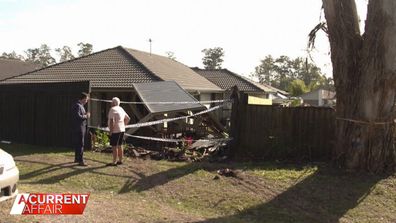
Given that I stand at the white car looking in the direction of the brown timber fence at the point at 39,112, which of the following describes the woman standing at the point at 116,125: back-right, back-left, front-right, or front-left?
front-right

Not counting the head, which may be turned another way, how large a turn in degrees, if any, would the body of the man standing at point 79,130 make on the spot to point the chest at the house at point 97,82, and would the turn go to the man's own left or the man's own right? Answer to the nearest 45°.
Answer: approximately 90° to the man's own left

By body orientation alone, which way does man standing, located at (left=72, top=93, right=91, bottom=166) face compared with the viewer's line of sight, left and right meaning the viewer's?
facing to the right of the viewer

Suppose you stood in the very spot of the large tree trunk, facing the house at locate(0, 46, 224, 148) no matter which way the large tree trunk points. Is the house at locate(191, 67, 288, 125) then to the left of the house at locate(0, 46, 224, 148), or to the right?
right

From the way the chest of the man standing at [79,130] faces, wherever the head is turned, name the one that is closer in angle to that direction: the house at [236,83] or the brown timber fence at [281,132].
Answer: the brown timber fence

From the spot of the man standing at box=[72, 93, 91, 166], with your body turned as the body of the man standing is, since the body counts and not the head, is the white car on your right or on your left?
on your right

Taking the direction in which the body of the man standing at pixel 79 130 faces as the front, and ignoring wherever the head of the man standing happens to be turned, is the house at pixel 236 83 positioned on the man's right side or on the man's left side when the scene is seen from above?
on the man's left side

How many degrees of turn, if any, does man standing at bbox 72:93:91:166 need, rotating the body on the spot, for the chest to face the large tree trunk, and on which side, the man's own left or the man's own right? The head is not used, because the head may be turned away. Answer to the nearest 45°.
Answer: approximately 45° to the man's own right

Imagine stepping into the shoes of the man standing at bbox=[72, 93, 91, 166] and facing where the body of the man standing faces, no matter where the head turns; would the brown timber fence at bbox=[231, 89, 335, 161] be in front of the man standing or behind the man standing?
in front

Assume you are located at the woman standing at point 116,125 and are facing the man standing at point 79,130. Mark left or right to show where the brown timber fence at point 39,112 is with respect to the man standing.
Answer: right

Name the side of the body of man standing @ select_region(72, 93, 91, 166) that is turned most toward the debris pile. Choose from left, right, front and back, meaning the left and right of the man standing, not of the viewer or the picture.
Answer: front

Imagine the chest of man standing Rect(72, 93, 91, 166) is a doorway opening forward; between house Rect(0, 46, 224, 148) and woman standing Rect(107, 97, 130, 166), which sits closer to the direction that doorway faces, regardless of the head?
the woman standing

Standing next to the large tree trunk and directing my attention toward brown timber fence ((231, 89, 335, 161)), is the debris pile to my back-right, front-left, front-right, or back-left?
front-left

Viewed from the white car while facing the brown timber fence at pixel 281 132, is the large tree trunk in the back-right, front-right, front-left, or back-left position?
front-right

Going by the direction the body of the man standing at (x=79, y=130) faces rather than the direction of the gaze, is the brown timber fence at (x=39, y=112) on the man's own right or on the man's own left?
on the man's own left

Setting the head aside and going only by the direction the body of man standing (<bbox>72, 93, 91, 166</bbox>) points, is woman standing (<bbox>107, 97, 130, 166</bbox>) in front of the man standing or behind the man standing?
in front
